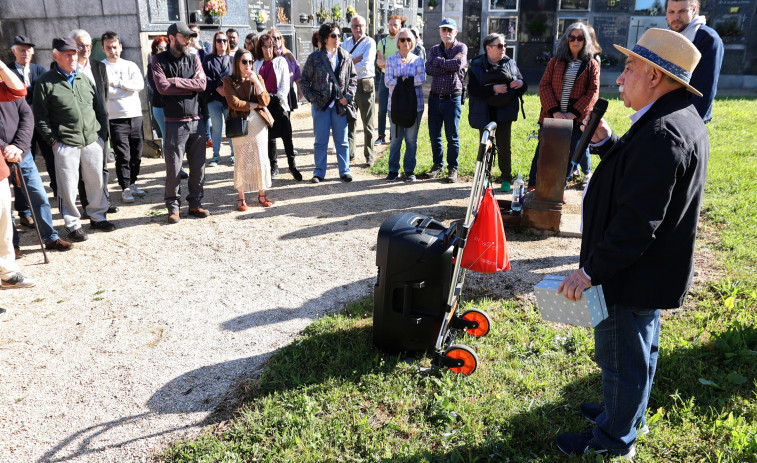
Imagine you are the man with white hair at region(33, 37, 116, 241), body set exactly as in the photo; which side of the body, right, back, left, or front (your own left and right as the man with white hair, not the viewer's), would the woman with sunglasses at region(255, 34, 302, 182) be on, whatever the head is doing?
left

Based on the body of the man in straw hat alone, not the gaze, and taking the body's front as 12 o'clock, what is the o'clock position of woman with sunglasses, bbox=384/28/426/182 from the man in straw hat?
The woman with sunglasses is roughly at 2 o'clock from the man in straw hat.

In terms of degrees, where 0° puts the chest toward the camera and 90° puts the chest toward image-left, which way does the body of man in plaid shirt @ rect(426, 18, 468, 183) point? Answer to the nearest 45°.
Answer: approximately 0°

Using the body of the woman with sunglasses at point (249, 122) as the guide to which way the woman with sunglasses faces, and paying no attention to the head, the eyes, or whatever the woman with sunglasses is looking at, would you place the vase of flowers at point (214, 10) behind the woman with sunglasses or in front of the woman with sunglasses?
behind

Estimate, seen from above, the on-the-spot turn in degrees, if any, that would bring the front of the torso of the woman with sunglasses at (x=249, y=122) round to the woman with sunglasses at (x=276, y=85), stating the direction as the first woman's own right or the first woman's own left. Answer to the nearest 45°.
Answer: approximately 135° to the first woman's own left

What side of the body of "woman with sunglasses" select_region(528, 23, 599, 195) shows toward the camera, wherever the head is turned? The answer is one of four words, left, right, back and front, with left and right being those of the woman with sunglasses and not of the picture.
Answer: front

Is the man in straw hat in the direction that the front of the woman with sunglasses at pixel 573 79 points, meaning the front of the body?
yes

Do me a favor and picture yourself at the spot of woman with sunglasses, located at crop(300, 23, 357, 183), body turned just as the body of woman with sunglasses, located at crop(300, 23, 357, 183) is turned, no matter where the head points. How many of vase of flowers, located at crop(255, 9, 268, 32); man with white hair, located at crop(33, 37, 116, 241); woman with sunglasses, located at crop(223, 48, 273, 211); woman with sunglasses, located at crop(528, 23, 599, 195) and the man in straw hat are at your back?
1

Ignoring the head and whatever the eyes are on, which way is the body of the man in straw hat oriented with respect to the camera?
to the viewer's left

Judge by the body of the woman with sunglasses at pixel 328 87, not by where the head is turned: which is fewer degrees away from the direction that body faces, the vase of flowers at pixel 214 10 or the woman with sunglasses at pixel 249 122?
the woman with sunglasses
